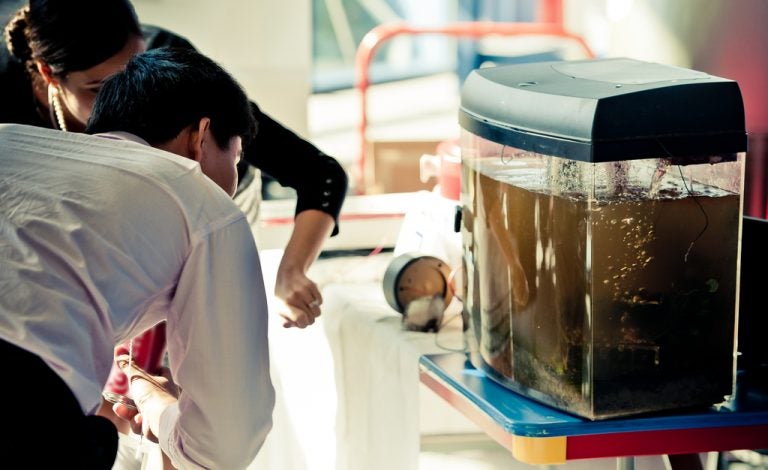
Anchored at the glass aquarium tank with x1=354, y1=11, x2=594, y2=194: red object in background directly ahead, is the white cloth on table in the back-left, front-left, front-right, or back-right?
front-left

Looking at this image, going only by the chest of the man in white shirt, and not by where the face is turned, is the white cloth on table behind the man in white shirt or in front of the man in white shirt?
in front

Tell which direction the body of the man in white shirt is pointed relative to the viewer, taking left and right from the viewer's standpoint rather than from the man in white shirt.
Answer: facing away from the viewer and to the right of the viewer

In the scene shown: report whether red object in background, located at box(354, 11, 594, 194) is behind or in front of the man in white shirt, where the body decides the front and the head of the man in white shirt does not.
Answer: in front

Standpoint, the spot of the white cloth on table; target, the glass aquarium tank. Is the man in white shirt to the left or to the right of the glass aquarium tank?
right

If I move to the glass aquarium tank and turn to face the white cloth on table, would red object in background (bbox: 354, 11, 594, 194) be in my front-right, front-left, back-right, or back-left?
front-right

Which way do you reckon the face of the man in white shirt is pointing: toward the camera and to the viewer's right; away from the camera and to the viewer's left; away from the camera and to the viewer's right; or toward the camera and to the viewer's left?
away from the camera and to the viewer's right
